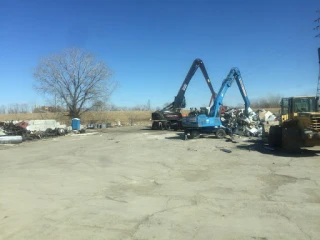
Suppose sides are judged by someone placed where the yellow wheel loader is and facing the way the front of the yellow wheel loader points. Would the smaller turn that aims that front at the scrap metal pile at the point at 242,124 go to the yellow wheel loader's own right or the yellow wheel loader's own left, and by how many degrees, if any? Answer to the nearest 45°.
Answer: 0° — it already faces it

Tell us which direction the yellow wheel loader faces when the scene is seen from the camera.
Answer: facing away from the viewer and to the left of the viewer

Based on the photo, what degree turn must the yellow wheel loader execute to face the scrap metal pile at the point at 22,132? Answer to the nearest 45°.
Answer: approximately 45° to its left
